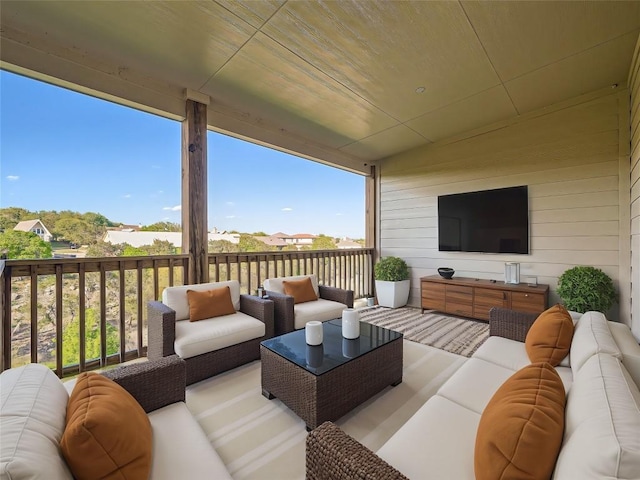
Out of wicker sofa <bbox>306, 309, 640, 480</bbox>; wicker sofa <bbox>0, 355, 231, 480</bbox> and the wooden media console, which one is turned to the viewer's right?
wicker sofa <bbox>0, 355, 231, 480</bbox>

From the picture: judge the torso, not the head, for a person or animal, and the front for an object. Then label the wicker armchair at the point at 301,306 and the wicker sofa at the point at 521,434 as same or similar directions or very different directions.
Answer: very different directions

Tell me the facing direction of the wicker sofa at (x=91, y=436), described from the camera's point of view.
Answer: facing to the right of the viewer

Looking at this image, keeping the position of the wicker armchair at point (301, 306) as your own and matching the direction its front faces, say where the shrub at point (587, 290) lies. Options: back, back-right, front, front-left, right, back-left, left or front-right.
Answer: front-left

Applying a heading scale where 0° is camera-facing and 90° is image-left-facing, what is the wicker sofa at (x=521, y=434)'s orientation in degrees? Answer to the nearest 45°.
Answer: approximately 90°

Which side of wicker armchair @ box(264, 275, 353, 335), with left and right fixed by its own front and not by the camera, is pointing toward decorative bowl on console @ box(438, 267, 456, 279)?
left

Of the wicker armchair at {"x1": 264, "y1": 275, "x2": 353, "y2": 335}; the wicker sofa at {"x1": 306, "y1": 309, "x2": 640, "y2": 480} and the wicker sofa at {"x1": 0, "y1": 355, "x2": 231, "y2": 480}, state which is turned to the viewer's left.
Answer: the wicker sofa at {"x1": 306, "y1": 309, "x2": 640, "y2": 480}

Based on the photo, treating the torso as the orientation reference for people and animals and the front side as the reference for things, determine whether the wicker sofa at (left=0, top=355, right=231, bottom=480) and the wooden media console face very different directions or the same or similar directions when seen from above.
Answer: very different directions

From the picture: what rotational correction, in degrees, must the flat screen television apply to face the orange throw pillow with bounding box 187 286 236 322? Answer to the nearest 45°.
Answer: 0° — it already faces it

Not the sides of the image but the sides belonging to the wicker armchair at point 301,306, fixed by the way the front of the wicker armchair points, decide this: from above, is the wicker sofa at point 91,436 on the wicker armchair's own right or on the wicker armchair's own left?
on the wicker armchair's own right

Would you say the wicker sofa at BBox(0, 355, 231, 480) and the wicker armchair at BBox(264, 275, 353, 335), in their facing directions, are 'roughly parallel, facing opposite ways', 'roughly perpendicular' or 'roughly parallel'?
roughly perpendicular

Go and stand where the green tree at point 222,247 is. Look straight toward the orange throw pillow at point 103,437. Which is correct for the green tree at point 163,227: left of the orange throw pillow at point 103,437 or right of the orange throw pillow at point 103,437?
right

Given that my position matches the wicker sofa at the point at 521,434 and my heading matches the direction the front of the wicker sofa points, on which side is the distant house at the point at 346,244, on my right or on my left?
on my right
